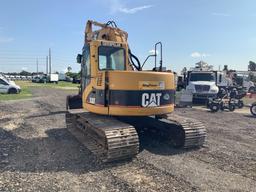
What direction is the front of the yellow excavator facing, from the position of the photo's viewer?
facing away from the viewer and to the left of the viewer
